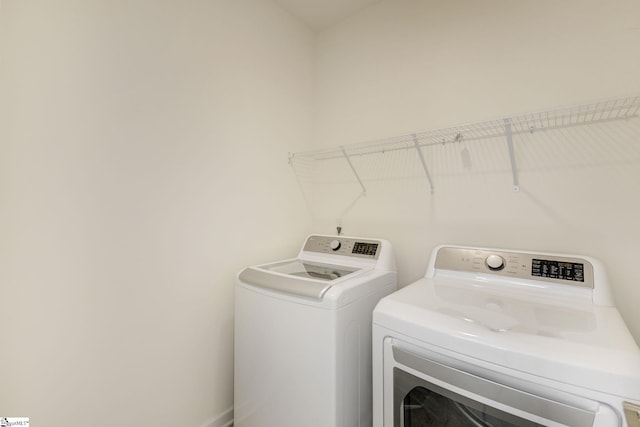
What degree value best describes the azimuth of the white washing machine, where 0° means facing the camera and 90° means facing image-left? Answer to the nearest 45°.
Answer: approximately 45°

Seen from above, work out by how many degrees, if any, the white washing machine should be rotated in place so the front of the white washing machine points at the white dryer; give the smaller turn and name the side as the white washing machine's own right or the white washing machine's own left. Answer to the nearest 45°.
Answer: approximately 90° to the white washing machine's own left
